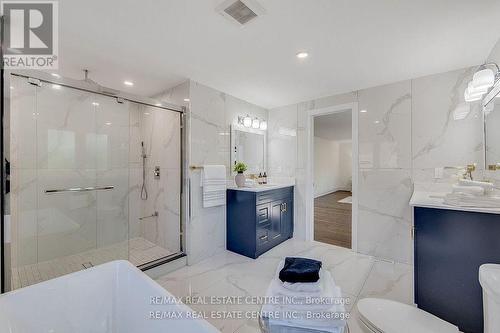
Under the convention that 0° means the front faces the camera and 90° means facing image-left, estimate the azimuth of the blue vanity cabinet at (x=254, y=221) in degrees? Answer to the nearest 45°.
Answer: approximately 315°

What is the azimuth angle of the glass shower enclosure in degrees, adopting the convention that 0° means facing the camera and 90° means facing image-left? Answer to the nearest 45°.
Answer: approximately 315°

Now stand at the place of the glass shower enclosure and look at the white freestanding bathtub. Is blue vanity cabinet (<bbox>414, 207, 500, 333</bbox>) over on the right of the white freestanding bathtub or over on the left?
left

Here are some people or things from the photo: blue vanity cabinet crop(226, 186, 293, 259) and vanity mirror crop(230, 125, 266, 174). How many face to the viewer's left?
0

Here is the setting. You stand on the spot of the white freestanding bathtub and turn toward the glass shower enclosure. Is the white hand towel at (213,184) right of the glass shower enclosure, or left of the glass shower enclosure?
right

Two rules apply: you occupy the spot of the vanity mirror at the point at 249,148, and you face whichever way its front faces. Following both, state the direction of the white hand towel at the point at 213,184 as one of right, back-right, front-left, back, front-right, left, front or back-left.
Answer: right

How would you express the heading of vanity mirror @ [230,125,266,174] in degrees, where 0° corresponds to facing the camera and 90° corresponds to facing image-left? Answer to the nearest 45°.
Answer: approximately 315°

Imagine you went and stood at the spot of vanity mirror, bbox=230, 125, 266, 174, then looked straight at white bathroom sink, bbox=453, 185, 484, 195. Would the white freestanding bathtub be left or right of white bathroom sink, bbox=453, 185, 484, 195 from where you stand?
right

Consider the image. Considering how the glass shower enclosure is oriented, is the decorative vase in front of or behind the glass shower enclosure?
in front
